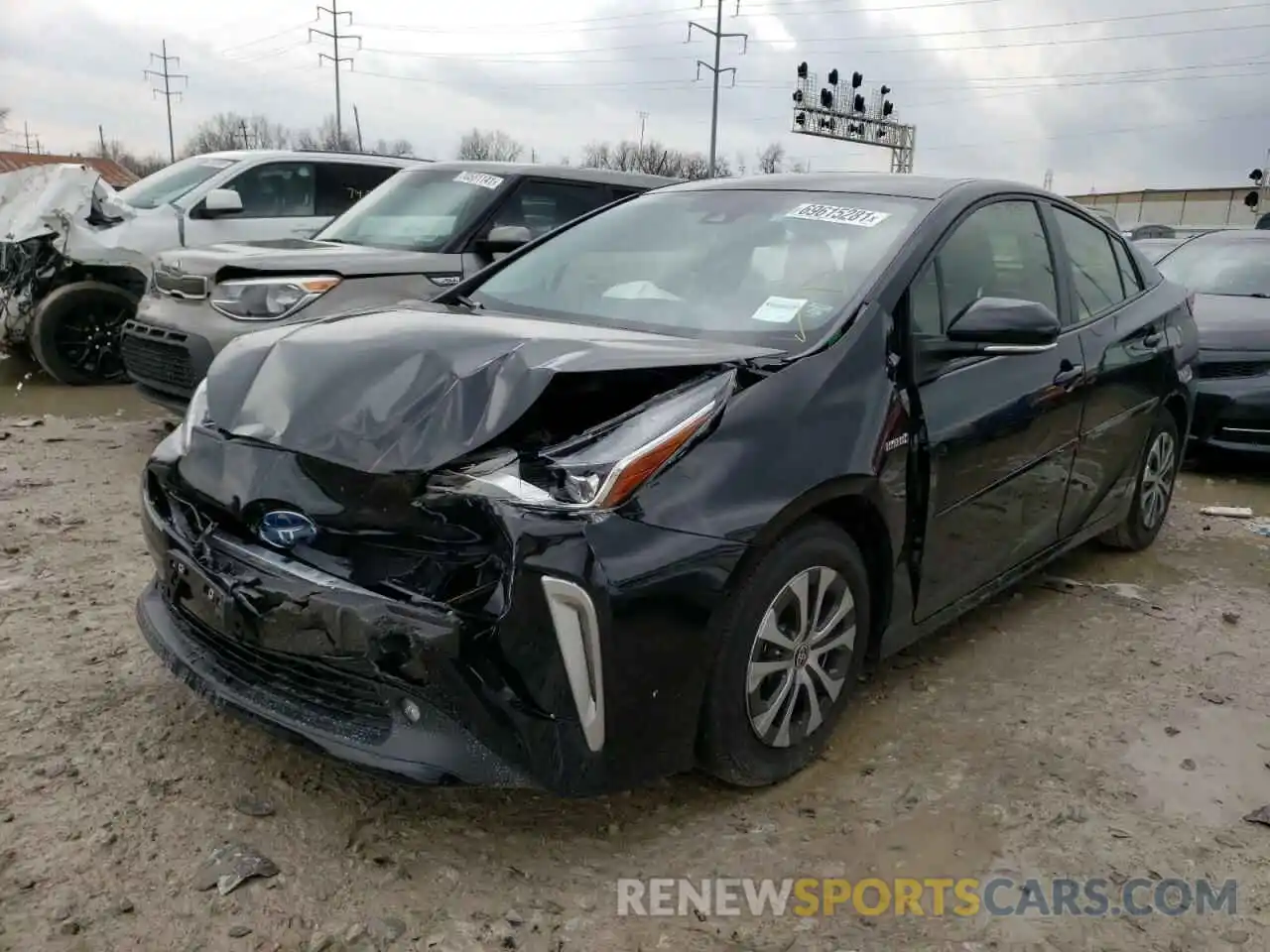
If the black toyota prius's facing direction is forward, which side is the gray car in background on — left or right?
on its right

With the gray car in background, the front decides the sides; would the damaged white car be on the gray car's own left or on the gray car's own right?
on the gray car's own right

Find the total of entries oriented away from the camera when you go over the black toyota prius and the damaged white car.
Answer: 0

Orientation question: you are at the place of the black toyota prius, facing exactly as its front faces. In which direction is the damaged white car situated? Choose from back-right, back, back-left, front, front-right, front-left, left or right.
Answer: right

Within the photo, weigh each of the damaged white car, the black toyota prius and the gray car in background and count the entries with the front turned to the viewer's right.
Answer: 0

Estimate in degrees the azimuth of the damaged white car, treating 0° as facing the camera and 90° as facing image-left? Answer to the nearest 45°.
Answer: approximately 45°

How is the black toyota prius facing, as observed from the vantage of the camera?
facing the viewer and to the left of the viewer

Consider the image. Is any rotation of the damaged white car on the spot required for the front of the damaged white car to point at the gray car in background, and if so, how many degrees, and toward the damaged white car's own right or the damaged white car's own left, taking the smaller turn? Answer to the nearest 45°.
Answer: approximately 90° to the damaged white car's own left
